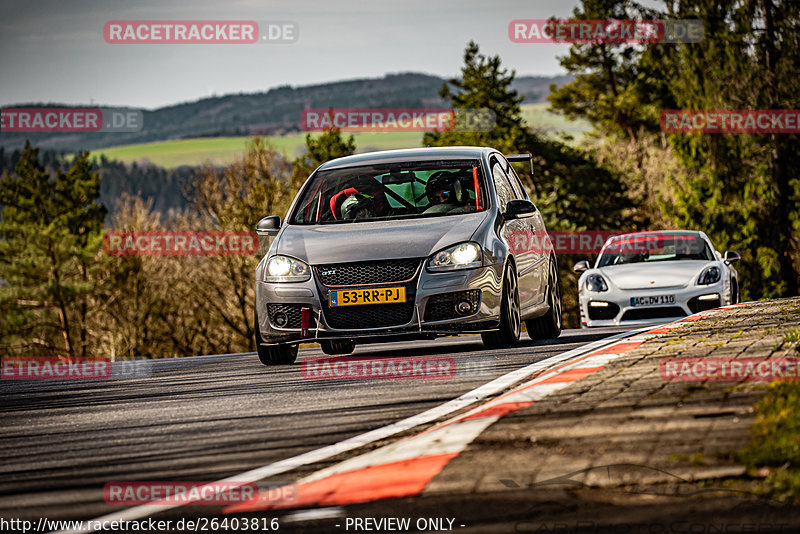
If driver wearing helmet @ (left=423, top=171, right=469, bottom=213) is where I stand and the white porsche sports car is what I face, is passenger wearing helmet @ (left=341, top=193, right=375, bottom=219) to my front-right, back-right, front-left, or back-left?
back-left

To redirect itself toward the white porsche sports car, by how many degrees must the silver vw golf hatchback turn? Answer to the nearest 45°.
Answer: approximately 135° to its left

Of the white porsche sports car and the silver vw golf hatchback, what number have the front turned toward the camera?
2

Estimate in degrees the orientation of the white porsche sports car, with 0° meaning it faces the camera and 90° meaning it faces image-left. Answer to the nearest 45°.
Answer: approximately 0°

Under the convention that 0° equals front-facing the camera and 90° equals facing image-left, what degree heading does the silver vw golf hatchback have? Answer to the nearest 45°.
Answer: approximately 0°

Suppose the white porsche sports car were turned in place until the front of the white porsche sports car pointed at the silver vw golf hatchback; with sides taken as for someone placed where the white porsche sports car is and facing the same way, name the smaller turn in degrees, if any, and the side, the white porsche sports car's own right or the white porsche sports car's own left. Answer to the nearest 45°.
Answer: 0° — it already faces it

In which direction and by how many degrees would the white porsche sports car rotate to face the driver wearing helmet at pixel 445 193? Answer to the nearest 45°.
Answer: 0° — it already faces them
